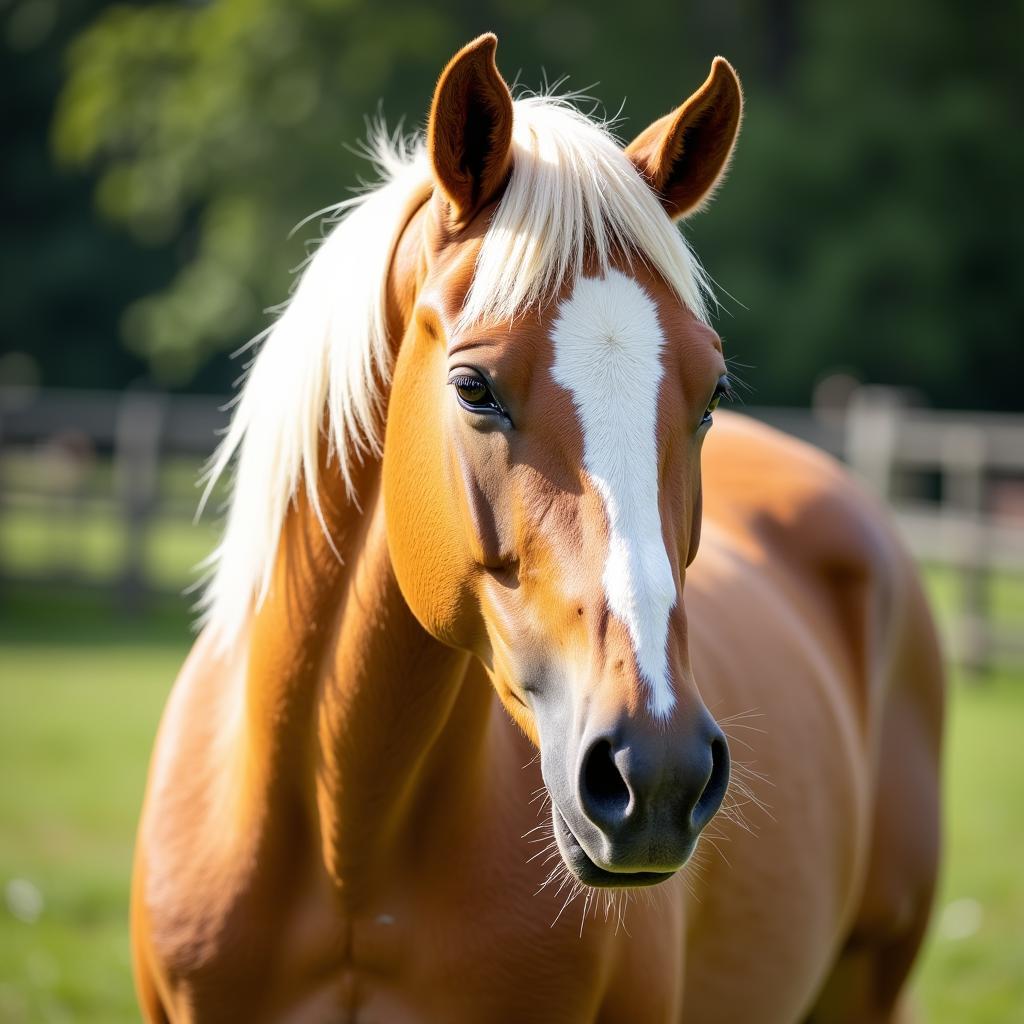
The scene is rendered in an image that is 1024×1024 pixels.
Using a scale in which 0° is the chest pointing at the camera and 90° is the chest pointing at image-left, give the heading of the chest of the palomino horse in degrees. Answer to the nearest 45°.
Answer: approximately 45°
